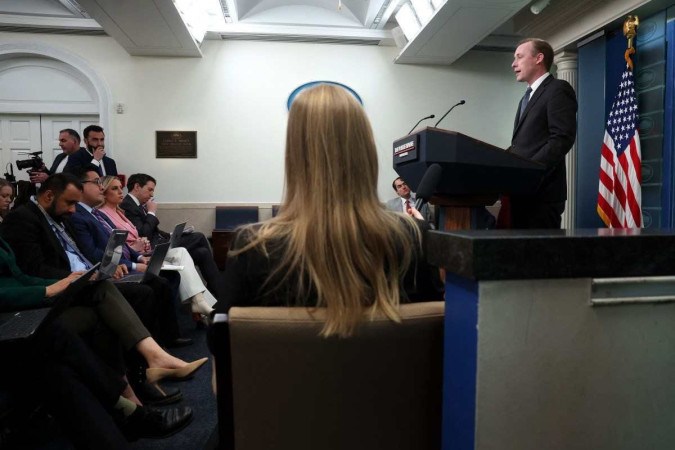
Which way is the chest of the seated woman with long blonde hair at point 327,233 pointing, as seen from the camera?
away from the camera

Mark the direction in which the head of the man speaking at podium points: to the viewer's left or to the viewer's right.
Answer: to the viewer's left

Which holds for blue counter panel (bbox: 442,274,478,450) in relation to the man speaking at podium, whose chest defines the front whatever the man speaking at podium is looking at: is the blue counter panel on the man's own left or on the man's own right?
on the man's own left

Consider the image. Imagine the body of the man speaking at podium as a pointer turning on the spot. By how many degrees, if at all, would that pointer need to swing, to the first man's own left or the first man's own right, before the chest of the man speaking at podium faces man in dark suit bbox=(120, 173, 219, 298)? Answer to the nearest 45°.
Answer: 0° — they already face them

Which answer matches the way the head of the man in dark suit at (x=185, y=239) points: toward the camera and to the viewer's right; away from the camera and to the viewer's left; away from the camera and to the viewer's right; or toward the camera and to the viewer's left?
toward the camera and to the viewer's right

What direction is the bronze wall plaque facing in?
toward the camera

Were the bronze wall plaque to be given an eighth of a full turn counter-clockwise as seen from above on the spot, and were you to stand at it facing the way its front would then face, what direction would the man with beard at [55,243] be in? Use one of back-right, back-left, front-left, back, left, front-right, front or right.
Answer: front-right

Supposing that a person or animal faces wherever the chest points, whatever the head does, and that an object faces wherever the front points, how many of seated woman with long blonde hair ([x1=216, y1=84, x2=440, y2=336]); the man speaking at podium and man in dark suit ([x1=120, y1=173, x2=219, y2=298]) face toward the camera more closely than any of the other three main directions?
0

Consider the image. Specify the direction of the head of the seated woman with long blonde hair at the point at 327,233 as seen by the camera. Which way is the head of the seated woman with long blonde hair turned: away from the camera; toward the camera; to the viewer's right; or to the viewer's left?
away from the camera

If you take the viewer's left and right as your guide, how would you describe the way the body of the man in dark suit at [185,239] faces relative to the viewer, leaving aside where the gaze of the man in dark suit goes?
facing to the right of the viewer

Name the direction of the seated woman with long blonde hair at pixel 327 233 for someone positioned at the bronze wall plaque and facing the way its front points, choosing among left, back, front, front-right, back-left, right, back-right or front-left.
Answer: front

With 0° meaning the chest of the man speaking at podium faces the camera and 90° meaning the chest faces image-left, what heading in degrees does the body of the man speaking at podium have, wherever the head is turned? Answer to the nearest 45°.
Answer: approximately 90°

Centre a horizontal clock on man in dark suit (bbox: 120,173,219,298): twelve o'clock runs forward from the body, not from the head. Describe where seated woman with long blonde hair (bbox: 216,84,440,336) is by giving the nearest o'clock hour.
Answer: The seated woman with long blonde hair is roughly at 3 o'clock from the man in dark suit.

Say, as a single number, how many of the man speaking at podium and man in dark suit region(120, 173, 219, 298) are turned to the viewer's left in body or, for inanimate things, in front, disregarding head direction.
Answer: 1
